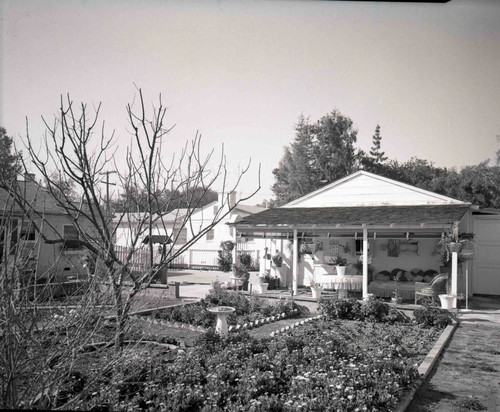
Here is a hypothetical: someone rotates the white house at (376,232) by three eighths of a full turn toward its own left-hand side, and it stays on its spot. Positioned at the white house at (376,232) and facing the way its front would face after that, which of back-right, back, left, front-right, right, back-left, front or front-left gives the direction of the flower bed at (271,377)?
back-right

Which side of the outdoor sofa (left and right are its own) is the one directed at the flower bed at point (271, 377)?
front

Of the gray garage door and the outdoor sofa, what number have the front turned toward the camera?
2

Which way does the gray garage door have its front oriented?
toward the camera

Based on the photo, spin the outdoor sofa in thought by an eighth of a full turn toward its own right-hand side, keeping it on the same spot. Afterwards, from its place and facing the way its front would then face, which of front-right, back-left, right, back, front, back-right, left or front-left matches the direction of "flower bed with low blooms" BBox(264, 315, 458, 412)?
front-left

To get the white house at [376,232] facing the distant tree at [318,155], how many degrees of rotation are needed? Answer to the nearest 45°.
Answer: approximately 180°

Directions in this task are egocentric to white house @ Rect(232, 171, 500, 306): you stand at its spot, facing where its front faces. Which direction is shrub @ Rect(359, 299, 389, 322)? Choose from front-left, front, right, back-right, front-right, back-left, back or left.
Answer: front

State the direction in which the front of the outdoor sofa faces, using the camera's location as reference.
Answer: facing the viewer

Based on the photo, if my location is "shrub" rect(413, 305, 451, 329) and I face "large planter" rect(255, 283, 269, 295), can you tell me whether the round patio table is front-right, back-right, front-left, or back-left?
front-right

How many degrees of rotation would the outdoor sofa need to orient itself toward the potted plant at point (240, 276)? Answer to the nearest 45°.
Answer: approximately 90° to its right
